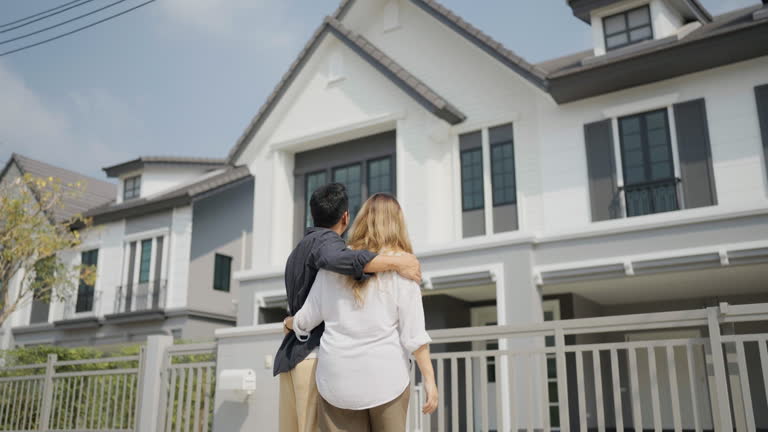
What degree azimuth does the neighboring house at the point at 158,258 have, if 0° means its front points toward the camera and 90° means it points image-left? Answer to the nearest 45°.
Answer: approximately 45°

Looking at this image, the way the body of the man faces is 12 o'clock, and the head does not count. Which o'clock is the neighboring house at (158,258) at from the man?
The neighboring house is roughly at 10 o'clock from the man.

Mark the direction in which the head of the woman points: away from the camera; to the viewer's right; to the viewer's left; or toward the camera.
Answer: away from the camera

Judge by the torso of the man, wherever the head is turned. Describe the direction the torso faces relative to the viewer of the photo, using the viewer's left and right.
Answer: facing away from the viewer and to the right of the viewer

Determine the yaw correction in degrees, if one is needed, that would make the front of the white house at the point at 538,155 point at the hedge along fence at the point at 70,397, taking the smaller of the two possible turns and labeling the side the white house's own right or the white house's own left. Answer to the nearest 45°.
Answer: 0° — it already faces it

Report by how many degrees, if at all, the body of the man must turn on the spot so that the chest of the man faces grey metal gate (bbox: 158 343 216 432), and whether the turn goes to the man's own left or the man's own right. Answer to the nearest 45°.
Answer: approximately 45° to the man's own left

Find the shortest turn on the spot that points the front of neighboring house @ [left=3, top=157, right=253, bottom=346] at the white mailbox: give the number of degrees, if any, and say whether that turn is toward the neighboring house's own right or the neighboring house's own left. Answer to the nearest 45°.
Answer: approximately 45° to the neighboring house's own left

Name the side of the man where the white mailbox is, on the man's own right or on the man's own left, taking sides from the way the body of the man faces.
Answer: on the man's own left

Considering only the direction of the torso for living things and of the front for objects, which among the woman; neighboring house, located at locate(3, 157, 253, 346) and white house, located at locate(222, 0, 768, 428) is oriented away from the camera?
the woman

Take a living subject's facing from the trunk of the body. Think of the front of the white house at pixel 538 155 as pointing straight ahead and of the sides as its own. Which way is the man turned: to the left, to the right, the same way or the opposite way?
the opposite way

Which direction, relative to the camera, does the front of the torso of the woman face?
away from the camera

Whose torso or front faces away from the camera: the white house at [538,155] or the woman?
the woman

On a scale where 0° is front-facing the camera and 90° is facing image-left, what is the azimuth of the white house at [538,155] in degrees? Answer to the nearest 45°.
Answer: approximately 45°

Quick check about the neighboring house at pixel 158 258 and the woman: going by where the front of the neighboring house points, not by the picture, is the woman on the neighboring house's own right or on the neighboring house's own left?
on the neighboring house's own left
